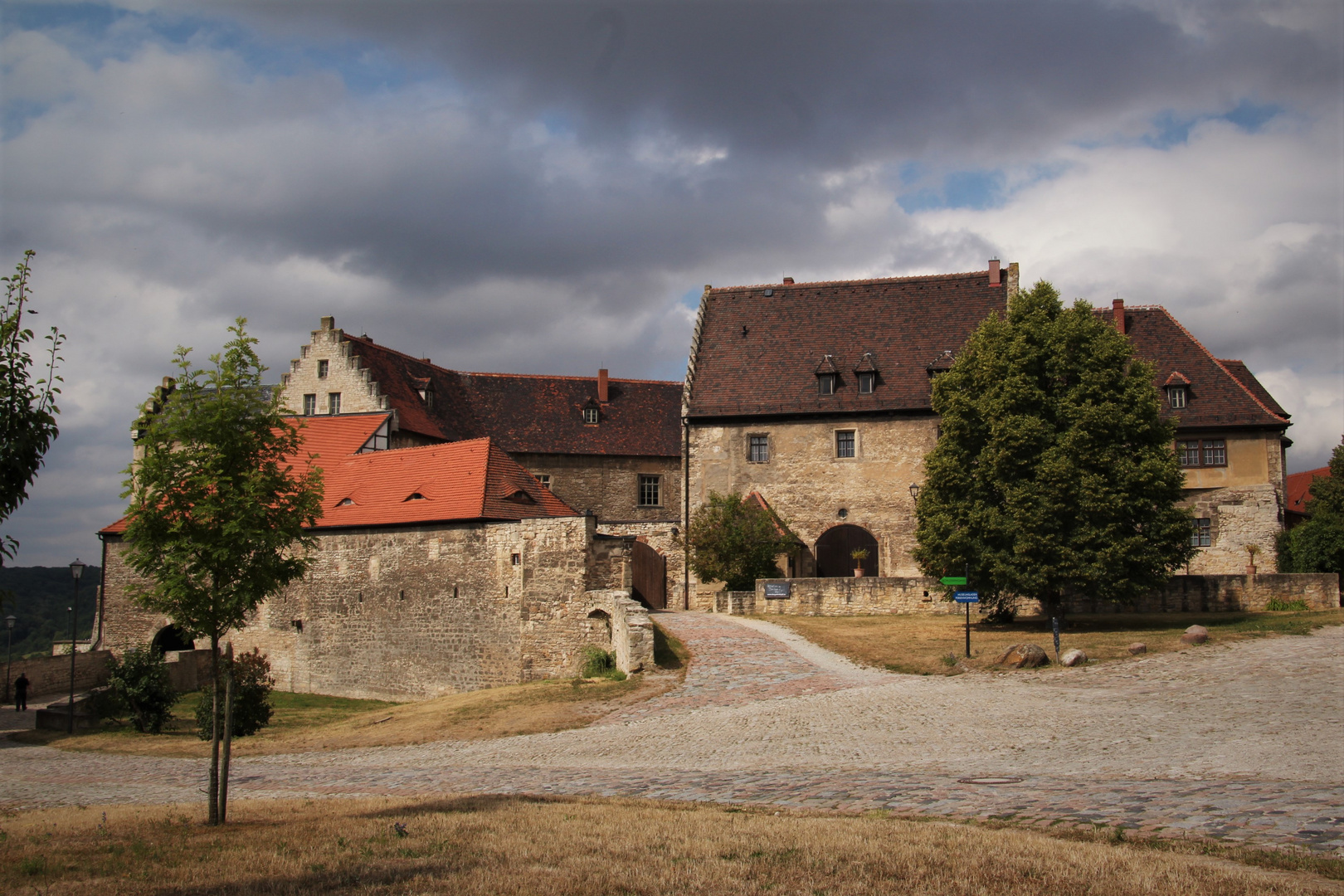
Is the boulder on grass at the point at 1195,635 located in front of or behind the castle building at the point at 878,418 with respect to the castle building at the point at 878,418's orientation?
in front

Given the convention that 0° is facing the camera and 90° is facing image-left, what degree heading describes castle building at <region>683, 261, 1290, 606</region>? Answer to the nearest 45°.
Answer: approximately 0°

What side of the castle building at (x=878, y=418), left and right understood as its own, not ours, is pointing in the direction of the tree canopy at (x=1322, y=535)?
left

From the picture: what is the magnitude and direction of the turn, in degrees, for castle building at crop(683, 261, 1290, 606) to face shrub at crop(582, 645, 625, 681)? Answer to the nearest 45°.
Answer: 0° — it already faces it

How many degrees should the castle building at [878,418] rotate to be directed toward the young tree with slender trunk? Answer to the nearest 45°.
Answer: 0° — it already faces it

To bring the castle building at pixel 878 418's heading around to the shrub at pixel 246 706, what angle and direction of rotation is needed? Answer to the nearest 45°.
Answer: approximately 45° to its right

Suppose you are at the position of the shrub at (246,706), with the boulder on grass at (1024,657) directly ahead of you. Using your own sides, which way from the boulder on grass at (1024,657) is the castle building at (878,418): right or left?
left

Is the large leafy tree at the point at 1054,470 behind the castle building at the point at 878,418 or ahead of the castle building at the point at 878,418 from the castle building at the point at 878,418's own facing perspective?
ahead

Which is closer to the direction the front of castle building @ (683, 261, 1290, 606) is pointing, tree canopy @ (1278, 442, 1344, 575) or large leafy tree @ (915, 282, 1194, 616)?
the large leafy tree

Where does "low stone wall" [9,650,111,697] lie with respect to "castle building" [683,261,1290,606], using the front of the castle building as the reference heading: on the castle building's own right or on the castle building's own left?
on the castle building's own right
